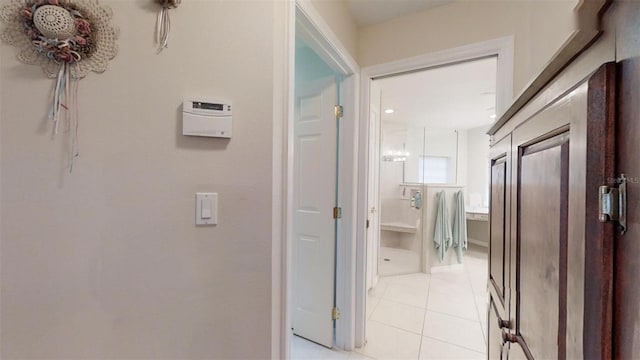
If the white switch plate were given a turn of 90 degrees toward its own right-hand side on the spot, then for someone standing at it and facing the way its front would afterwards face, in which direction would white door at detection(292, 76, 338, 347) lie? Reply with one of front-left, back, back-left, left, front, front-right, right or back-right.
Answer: back-right

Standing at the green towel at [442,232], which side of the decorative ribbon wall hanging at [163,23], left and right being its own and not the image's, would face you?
left

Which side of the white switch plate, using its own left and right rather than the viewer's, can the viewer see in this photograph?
front

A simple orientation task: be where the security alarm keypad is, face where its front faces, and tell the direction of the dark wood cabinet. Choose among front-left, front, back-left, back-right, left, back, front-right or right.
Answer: front-left

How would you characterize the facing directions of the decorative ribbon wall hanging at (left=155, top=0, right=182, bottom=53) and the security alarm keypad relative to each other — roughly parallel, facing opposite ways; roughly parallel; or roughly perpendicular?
roughly parallel

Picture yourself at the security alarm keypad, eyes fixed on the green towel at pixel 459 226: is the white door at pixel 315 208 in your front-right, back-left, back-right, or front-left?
front-left

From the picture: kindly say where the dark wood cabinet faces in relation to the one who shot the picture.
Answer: facing the viewer and to the left of the viewer

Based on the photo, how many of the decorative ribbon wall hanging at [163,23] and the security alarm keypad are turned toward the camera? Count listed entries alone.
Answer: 2

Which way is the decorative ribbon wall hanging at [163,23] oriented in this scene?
toward the camera

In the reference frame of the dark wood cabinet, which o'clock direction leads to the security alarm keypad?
The security alarm keypad is roughly at 1 o'clock from the dark wood cabinet.

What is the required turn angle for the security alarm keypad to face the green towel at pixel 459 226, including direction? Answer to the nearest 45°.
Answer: approximately 135° to its left

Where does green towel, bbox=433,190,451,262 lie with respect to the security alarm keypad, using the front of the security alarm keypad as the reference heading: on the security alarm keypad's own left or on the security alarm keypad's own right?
on the security alarm keypad's own left
